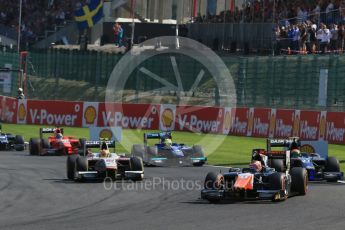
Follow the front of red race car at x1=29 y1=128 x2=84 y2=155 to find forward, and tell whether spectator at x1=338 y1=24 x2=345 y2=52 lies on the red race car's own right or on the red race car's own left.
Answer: on the red race car's own left

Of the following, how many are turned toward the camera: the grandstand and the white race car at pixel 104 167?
2

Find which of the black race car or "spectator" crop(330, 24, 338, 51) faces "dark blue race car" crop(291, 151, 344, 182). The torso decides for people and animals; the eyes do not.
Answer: the spectator

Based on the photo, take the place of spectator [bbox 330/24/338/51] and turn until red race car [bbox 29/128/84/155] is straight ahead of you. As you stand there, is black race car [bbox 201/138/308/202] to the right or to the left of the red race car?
left

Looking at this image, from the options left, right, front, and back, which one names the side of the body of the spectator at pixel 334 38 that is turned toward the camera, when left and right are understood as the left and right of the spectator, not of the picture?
front

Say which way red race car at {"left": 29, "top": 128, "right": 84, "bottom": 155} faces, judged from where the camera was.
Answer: facing the viewer and to the right of the viewer

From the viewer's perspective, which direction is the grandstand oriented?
toward the camera

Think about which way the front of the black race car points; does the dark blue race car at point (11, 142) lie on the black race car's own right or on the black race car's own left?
on the black race car's own right

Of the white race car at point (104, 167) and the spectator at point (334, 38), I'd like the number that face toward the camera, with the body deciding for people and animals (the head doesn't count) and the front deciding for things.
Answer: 2

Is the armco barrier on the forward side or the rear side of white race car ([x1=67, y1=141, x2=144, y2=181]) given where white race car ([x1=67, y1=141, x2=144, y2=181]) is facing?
on the rear side
